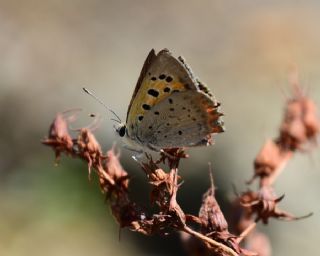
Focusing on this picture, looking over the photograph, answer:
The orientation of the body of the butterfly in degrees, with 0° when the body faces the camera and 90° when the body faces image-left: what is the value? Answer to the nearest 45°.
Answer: approximately 90°
